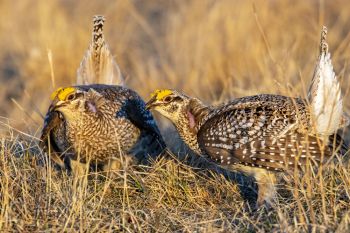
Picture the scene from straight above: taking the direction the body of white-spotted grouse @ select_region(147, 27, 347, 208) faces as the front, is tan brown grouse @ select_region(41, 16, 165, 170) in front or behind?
in front

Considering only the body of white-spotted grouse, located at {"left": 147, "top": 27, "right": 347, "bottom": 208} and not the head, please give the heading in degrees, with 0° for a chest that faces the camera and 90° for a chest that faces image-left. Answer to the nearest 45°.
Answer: approximately 90°

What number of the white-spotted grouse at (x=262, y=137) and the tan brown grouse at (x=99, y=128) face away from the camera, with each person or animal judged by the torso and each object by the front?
0

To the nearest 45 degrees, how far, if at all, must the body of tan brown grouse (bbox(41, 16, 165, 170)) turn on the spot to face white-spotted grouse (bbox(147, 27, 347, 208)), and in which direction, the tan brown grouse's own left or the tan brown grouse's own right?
approximately 90° to the tan brown grouse's own left

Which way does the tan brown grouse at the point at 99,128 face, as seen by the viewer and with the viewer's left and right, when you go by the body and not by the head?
facing the viewer and to the left of the viewer
